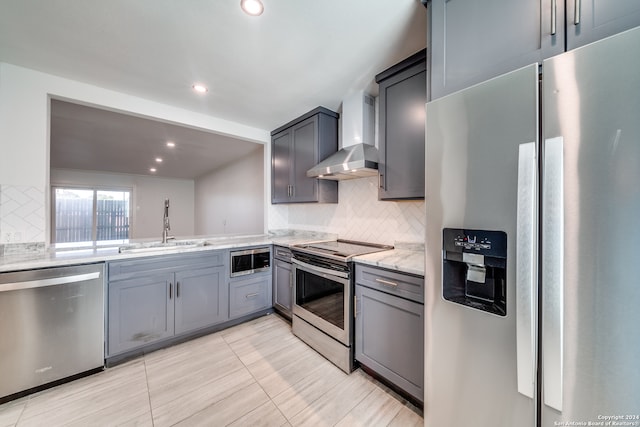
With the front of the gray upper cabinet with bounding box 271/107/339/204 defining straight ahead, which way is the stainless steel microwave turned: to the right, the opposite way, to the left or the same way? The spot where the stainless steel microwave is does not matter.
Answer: to the left

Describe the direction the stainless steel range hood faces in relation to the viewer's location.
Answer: facing the viewer and to the left of the viewer

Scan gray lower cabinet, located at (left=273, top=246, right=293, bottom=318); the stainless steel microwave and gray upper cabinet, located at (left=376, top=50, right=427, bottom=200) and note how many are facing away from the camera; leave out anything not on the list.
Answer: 0

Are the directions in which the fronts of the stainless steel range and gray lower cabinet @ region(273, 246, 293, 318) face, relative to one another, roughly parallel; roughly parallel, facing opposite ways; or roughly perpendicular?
roughly parallel

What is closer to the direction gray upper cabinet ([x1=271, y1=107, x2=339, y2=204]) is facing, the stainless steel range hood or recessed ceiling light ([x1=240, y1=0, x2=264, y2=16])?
the recessed ceiling light

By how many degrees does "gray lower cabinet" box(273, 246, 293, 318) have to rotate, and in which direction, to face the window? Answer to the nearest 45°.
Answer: approximately 90° to its right

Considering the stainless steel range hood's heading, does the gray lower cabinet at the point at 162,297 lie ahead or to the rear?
ahead

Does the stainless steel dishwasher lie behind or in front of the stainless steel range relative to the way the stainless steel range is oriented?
in front

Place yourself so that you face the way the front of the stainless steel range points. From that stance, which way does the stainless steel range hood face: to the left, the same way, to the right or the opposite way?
the same way

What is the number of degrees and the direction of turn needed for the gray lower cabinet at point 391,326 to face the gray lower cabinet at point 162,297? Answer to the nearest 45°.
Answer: approximately 45° to its right

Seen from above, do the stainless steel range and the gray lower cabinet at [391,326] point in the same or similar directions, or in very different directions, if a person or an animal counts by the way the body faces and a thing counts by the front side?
same or similar directions
